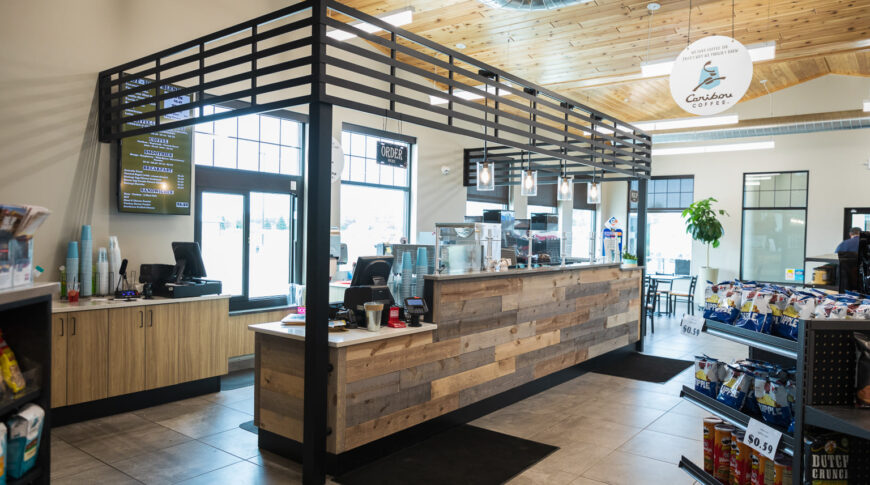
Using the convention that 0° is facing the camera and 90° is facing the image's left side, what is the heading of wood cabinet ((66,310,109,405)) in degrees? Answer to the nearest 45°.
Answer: approximately 315°

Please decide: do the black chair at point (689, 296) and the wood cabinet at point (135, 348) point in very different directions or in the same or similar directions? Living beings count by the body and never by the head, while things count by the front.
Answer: very different directions

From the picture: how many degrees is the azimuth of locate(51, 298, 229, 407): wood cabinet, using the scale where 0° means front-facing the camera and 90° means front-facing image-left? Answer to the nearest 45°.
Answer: approximately 315°

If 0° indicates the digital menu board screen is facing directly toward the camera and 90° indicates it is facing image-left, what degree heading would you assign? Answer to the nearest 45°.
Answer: approximately 0°

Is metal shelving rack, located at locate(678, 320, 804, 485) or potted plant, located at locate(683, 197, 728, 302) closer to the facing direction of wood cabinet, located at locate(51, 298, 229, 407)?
the metal shelving rack

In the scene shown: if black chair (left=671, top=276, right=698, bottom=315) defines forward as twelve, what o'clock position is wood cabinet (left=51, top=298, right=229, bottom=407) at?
The wood cabinet is roughly at 10 o'clock from the black chair.

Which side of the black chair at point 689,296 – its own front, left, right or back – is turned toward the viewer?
left

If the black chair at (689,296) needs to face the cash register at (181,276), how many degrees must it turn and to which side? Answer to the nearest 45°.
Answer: approximately 45° to its left
